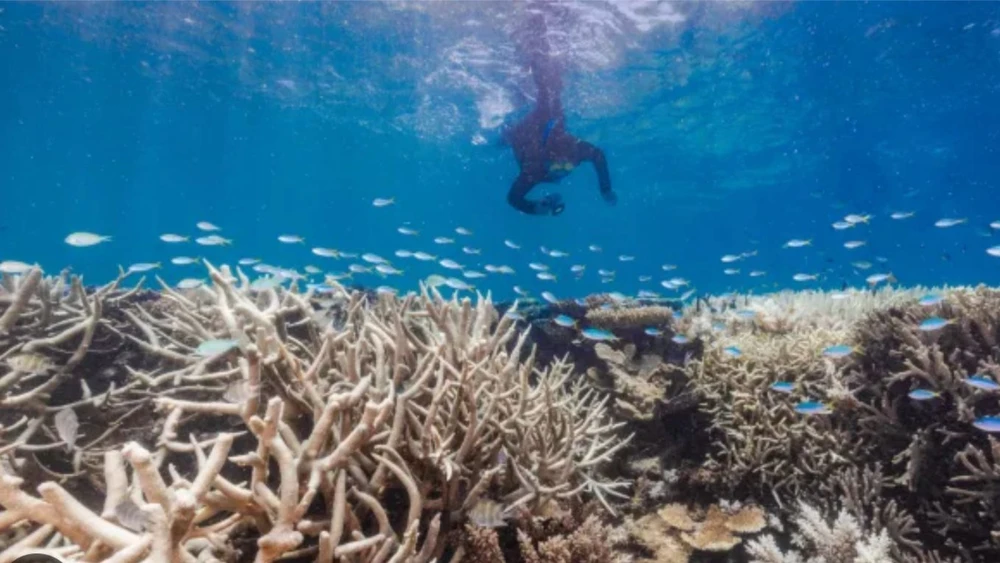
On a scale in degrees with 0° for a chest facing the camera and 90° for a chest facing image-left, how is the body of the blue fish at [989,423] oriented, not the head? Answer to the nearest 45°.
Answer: approximately 90°

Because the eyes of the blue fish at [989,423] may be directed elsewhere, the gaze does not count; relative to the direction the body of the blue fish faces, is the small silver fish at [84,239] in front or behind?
in front

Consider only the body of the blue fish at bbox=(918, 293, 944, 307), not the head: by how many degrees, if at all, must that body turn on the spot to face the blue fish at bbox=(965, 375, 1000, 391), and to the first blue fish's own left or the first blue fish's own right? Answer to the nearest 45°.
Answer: approximately 90° to the first blue fish's own left

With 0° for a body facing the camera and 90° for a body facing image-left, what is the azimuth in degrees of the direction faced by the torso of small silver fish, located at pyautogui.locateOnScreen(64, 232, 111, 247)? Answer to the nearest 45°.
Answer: approximately 90°

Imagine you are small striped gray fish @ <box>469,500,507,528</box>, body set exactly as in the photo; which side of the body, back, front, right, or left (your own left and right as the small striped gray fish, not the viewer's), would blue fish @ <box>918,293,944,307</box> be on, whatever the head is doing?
back

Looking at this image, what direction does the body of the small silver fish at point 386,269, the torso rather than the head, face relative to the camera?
to the viewer's left

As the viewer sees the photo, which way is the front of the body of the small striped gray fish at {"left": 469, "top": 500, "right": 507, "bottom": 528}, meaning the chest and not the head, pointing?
to the viewer's left

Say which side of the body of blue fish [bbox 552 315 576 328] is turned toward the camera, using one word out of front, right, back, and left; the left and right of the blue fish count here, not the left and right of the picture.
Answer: left

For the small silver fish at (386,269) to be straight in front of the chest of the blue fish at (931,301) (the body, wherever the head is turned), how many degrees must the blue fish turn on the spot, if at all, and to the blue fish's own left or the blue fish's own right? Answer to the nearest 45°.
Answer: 0° — it already faces it

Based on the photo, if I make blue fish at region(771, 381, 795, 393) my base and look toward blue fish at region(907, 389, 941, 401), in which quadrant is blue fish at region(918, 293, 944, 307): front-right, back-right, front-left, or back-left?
front-left

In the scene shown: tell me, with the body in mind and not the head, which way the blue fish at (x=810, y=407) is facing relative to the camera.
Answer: to the viewer's left

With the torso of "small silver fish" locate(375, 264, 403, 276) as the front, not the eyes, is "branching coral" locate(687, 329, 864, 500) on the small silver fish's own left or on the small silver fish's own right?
on the small silver fish's own left

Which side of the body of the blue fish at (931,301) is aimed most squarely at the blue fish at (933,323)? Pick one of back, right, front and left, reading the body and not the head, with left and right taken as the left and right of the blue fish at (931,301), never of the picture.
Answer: left

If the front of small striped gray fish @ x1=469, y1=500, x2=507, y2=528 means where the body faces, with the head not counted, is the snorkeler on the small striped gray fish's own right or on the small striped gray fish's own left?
on the small striped gray fish's own right

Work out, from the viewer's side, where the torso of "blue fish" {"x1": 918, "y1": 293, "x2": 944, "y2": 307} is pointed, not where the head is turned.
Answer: to the viewer's left

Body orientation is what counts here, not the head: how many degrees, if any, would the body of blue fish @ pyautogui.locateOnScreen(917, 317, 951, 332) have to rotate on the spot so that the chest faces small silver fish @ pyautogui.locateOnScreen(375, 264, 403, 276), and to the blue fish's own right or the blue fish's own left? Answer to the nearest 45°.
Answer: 0° — it already faces it
